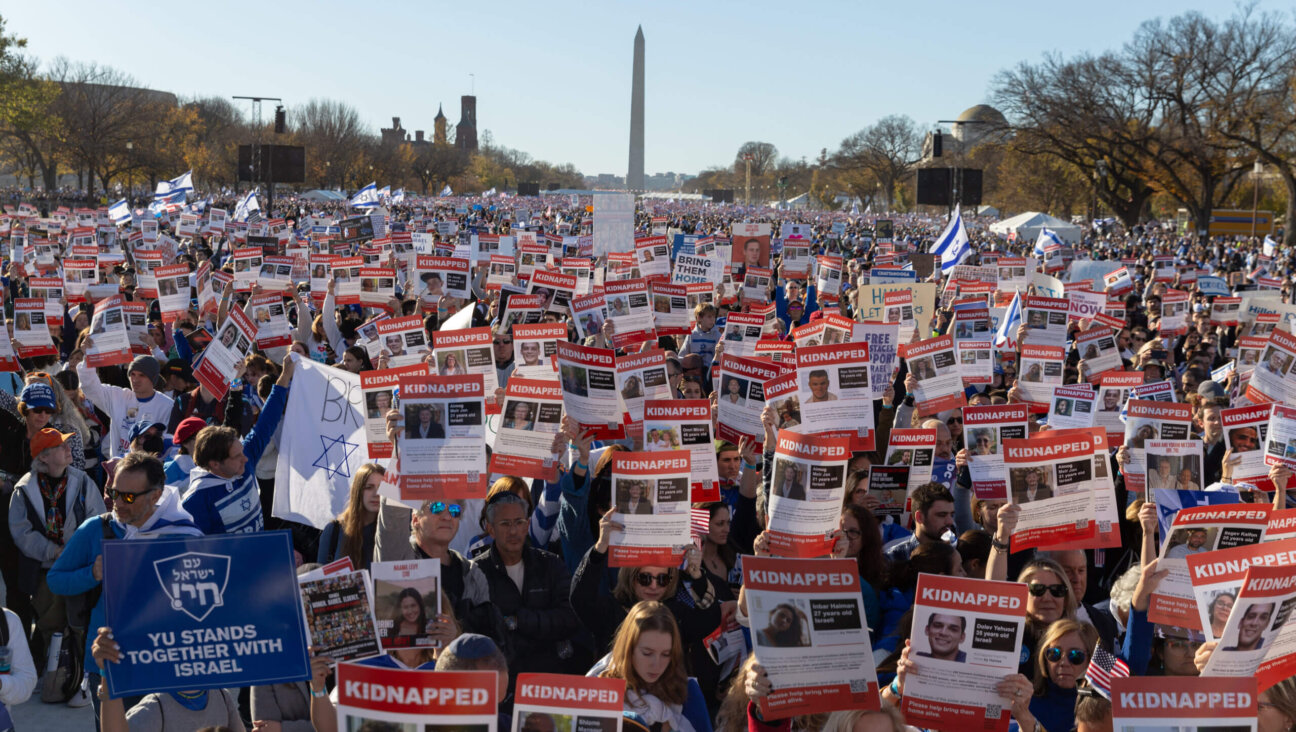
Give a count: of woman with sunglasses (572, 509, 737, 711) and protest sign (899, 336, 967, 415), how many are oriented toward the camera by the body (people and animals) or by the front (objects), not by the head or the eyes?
2

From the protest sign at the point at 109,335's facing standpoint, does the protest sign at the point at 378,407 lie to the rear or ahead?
ahead

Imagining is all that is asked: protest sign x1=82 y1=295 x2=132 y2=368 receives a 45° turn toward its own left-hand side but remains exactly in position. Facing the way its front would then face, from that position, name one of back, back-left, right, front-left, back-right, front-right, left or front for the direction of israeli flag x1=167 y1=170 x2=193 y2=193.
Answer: back-left

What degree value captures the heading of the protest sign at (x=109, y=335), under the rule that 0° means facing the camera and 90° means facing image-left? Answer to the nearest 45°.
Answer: approximately 0°

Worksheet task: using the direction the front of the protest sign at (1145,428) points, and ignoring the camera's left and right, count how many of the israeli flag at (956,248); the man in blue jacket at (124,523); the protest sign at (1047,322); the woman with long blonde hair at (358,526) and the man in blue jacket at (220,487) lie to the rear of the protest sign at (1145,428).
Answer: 2

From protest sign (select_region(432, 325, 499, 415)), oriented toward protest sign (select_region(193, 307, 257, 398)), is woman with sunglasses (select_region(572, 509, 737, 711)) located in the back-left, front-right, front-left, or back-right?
back-left

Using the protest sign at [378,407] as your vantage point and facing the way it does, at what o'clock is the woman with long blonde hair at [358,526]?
The woman with long blonde hair is roughly at 12 o'clock from the protest sign.

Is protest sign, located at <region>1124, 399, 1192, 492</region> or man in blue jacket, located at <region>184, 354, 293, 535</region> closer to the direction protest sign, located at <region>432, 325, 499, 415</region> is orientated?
the man in blue jacket

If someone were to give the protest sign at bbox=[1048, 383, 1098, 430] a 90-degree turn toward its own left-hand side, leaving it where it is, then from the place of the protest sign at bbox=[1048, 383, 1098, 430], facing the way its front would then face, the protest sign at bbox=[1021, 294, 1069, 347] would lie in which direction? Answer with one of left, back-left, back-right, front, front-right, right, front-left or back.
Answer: left

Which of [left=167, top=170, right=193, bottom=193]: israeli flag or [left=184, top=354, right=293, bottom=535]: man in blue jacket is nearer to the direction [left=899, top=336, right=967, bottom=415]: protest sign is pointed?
the man in blue jacket
